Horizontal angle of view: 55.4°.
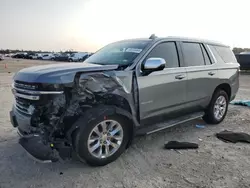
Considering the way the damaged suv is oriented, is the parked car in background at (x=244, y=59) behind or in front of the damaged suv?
behind

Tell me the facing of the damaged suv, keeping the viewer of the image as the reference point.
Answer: facing the viewer and to the left of the viewer
